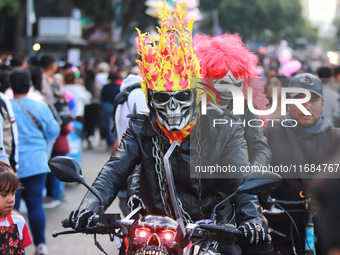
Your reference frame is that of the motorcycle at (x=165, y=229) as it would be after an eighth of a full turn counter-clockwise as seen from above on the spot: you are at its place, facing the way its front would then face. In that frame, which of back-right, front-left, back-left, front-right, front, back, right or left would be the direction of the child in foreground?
back

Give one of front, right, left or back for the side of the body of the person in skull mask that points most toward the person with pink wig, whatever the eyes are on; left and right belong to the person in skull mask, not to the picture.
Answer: back

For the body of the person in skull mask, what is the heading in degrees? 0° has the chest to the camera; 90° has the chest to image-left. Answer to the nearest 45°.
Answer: approximately 0°

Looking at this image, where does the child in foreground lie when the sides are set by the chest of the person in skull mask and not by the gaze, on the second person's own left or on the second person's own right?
on the second person's own right

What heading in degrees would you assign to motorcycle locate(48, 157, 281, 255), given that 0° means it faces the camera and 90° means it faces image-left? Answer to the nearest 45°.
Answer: approximately 0°
